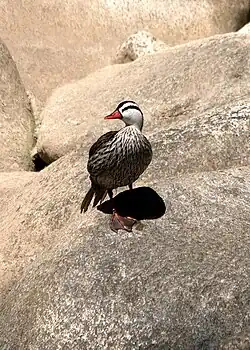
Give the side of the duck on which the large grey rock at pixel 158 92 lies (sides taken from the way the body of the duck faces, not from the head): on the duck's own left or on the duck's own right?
on the duck's own left

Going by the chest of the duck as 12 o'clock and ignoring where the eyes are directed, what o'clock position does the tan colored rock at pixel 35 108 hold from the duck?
The tan colored rock is roughly at 7 o'clock from the duck.

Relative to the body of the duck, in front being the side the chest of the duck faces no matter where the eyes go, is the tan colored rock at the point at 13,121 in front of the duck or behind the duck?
behind

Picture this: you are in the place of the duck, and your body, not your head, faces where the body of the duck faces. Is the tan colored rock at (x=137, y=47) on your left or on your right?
on your left
